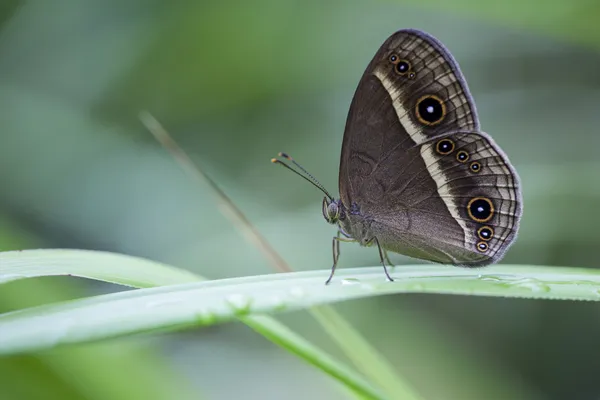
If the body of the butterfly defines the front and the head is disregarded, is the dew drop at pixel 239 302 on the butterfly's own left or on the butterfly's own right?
on the butterfly's own left

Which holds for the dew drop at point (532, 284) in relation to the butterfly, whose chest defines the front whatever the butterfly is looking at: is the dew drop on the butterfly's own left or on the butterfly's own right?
on the butterfly's own left

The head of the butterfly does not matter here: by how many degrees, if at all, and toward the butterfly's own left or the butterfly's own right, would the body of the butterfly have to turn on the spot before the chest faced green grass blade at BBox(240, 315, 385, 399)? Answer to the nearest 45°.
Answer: approximately 90° to the butterfly's own left

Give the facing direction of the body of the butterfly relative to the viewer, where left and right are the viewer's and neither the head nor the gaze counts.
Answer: facing to the left of the viewer

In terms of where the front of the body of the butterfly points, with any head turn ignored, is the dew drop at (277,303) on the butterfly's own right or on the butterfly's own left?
on the butterfly's own left

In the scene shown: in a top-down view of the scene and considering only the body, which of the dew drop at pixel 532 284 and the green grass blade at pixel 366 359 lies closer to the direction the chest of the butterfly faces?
the green grass blade
